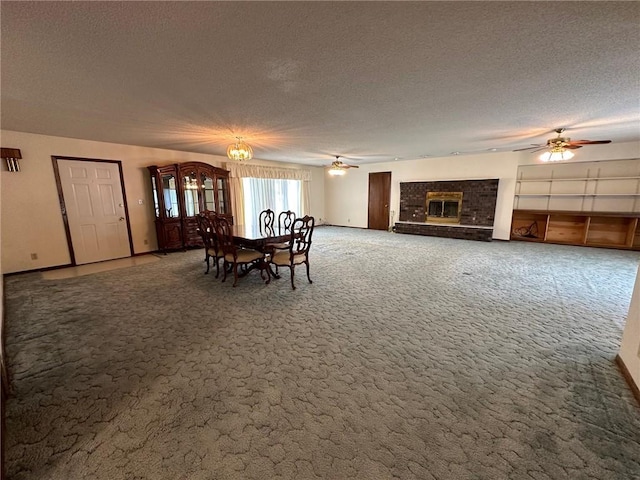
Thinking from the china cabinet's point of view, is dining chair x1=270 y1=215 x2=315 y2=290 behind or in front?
in front

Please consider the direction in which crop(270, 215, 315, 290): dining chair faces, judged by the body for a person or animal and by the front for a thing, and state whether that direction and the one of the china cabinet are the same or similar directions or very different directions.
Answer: very different directions

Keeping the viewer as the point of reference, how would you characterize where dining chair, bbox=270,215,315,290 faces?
facing away from the viewer and to the left of the viewer

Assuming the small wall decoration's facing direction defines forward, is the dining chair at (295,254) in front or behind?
in front

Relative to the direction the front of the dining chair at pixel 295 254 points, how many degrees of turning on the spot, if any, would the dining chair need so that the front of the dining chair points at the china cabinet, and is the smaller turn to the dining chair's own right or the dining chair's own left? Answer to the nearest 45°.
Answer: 0° — it already faces it

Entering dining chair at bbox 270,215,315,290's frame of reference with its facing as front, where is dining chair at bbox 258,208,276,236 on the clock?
dining chair at bbox 258,208,276,236 is roughly at 1 o'clock from dining chair at bbox 270,215,315,290.

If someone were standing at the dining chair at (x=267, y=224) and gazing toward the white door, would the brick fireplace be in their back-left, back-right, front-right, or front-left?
back-right

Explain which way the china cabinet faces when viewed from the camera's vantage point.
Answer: facing the viewer and to the right of the viewer

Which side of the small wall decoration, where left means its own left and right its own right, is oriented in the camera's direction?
front

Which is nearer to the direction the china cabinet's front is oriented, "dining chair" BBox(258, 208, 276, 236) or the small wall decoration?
the dining chair

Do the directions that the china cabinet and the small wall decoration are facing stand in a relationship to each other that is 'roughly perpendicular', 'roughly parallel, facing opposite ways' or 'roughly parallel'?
roughly parallel

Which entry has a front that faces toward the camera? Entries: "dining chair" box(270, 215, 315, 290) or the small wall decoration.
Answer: the small wall decoration

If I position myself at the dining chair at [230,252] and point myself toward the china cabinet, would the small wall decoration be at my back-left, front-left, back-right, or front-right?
front-left

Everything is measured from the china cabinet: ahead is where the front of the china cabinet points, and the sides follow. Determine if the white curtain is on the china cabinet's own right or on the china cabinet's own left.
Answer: on the china cabinet's own left

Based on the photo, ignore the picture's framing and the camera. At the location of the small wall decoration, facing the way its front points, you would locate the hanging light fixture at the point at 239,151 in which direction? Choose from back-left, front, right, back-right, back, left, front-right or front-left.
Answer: front-left
